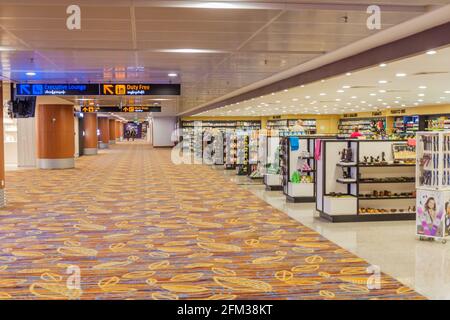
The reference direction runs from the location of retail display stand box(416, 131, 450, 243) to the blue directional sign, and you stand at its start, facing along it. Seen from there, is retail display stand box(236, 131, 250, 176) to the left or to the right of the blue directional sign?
right

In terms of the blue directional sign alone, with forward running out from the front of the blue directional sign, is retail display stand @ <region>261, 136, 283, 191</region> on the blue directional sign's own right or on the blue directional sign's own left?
on the blue directional sign's own left
